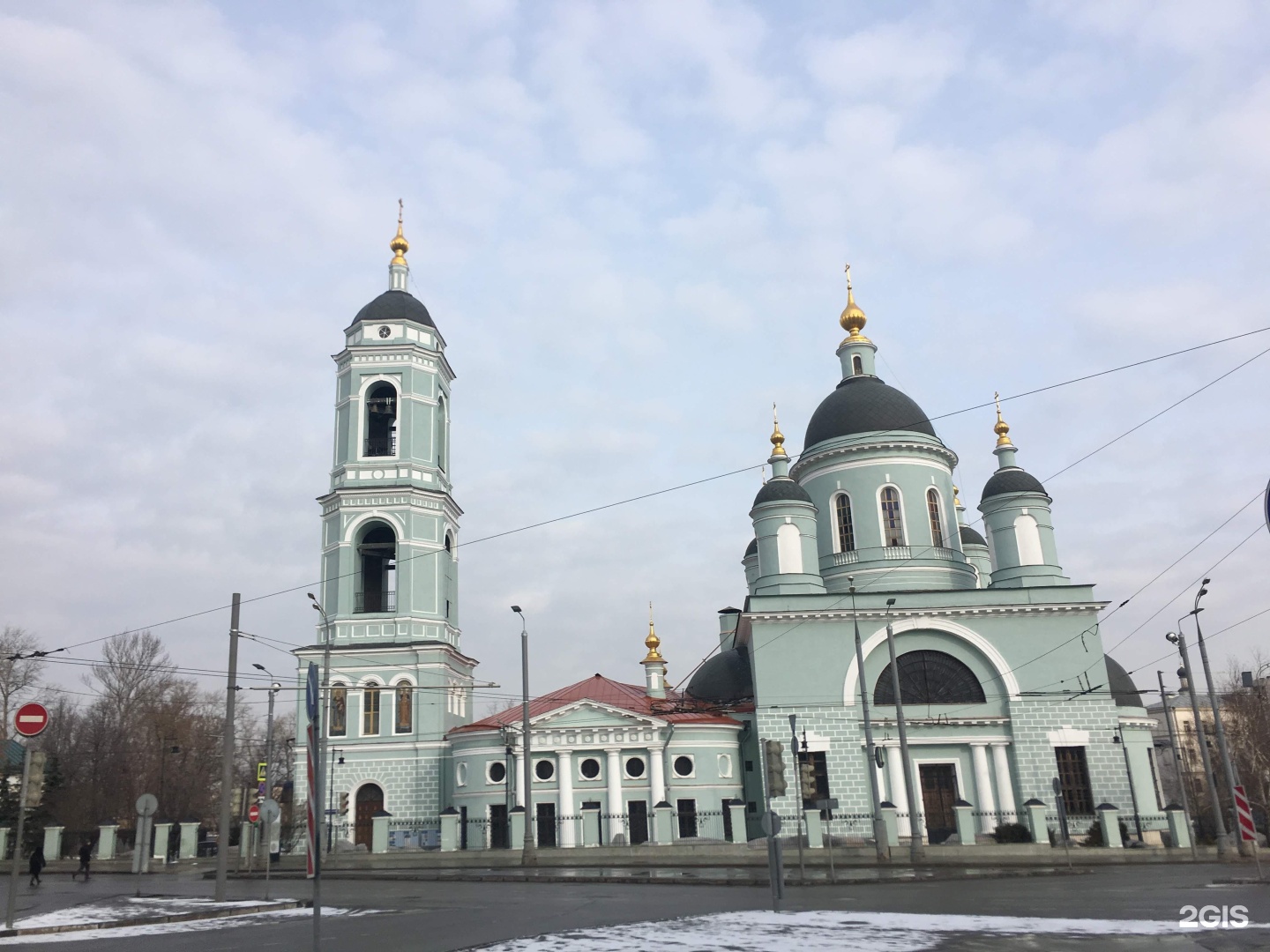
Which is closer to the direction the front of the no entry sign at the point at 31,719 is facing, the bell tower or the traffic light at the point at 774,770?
the traffic light

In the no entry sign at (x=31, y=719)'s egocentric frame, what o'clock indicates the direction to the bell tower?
The bell tower is roughly at 7 o'clock from the no entry sign.

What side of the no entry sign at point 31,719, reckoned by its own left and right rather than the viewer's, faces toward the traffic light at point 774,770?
left

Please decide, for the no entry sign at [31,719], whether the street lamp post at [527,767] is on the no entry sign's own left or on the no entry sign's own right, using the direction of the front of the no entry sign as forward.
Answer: on the no entry sign's own left

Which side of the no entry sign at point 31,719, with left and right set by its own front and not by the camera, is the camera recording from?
front

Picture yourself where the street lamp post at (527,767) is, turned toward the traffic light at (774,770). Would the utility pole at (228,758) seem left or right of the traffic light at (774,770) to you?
right

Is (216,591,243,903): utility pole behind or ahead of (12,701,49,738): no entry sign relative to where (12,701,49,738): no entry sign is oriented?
behind

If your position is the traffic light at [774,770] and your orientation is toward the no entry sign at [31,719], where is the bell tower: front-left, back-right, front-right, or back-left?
front-right

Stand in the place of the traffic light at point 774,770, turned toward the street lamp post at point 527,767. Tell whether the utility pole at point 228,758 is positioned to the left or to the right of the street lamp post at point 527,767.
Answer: left

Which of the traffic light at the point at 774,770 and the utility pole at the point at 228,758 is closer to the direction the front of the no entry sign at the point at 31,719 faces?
the traffic light

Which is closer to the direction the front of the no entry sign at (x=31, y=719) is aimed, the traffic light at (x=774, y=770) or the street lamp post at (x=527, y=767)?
the traffic light

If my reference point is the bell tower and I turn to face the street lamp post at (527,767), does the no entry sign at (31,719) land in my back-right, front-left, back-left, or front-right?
front-right

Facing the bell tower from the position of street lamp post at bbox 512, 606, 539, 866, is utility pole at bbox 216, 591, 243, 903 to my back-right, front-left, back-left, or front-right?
back-left
